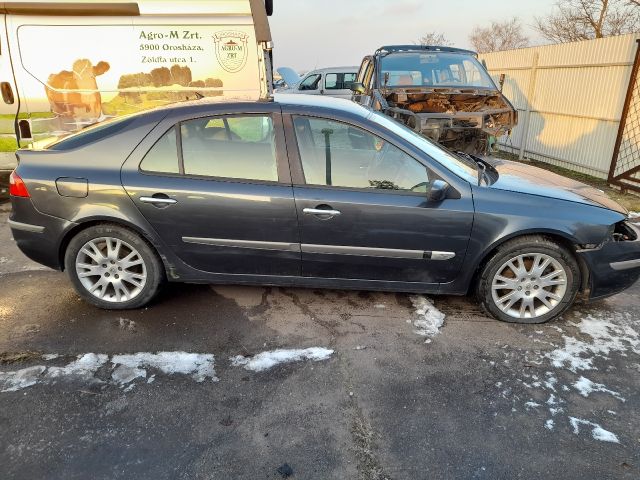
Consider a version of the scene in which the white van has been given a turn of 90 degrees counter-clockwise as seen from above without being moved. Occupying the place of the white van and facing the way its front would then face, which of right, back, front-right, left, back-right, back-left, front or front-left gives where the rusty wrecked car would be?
left

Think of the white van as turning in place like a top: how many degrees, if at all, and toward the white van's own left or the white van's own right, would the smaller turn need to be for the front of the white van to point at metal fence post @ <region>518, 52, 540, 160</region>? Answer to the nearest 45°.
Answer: approximately 180°

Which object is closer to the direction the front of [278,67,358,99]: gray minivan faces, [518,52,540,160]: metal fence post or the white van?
the white van

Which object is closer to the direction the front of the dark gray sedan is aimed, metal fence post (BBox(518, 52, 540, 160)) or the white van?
the metal fence post

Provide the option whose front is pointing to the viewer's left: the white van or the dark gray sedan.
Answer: the white van

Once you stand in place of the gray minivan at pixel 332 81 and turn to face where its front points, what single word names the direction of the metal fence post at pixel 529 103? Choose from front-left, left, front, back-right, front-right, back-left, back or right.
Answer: back-left

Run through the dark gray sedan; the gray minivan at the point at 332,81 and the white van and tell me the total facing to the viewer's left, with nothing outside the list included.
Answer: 2

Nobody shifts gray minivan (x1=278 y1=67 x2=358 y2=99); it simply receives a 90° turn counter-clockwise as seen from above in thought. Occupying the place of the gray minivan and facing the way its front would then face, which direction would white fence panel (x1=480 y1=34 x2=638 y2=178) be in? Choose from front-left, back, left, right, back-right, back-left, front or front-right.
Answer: front-left

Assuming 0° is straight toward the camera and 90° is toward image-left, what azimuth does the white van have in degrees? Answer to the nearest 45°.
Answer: approximately 90°

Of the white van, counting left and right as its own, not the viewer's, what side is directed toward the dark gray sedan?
left

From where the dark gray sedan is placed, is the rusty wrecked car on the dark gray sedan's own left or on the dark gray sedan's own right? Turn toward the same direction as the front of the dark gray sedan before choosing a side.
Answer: on the dark gray sedan's own left

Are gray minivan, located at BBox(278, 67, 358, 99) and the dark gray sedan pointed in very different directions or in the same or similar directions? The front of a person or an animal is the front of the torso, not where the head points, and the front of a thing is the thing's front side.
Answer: very different directions

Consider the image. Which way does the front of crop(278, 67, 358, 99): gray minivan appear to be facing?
to the viewer's left

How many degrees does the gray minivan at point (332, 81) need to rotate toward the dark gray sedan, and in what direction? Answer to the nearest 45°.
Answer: approximately 90° to its left

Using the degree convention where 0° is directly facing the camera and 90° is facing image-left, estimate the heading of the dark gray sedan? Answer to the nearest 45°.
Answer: approximately 270°
